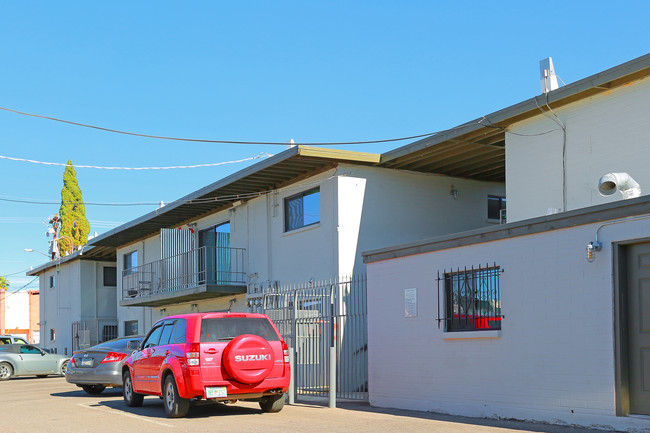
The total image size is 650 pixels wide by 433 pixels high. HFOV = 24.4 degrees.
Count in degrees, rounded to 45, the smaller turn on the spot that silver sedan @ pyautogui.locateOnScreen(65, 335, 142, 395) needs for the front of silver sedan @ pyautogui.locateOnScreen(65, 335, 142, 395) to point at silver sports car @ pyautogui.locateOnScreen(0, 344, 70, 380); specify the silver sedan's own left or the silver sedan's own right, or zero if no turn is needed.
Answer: approximately 45° to the silver sedan's own left

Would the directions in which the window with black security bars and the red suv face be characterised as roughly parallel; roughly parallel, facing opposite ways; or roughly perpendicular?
roughly perpendicular

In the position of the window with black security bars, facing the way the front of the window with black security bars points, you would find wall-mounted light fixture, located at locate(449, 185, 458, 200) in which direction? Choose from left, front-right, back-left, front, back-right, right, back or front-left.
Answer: back-right

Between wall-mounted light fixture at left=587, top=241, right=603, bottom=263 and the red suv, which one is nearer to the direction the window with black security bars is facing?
the red suv

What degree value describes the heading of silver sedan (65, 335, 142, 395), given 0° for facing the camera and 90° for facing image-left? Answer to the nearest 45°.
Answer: approximately 225°

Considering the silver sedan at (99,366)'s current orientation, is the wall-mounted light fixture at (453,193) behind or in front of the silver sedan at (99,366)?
in front

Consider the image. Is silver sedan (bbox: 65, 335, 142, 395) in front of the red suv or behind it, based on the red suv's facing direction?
in front

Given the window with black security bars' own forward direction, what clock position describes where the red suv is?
The red suv is roughly at 1 o'clock from the window with black security bars.

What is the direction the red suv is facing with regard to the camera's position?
facing away from the viewer and to the left of the viewer

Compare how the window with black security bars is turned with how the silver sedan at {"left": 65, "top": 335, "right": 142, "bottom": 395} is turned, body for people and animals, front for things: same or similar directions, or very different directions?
very different directions

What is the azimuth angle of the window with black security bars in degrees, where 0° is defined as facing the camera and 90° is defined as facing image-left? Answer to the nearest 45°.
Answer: approximately 45°

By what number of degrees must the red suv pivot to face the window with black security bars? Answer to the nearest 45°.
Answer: approximately 135° to its right
